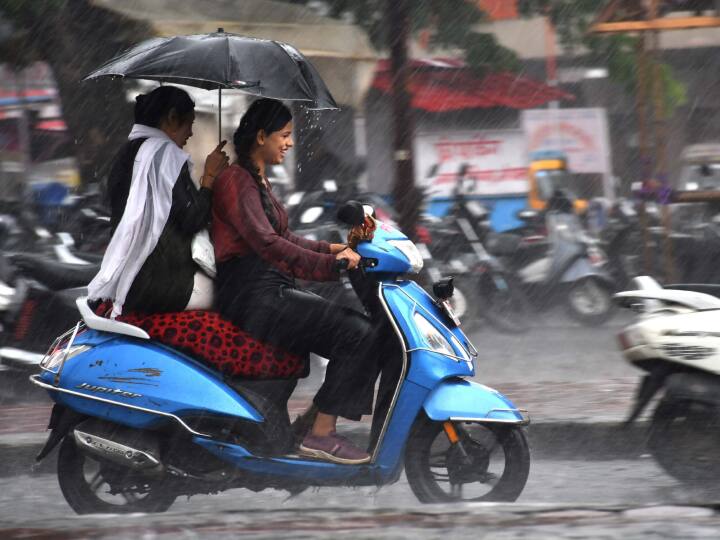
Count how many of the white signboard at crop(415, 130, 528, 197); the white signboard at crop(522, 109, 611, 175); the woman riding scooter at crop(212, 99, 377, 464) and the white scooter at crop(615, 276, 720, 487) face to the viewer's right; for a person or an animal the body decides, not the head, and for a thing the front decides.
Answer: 2

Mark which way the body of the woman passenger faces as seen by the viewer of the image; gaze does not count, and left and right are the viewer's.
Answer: facing away from the viewer and to the right of the viewer

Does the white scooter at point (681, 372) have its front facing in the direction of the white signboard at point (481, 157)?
no

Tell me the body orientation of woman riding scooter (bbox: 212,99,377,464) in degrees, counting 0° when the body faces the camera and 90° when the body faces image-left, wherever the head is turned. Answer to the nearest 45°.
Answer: approximately 270°

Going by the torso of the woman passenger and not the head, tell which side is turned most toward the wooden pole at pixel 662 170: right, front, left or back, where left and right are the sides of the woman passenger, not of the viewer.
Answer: front

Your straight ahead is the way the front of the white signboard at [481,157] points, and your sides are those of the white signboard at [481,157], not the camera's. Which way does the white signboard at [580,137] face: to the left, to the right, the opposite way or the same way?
the same way

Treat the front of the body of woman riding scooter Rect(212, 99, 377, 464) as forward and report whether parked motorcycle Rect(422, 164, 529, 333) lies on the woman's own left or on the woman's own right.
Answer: on the woman's own left

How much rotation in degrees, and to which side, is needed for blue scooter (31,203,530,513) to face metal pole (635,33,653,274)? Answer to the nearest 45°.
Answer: approximately 45° to its left

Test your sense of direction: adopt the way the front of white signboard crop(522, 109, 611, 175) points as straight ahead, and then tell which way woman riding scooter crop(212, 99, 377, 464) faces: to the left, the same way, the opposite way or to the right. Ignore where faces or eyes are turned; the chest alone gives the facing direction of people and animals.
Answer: to the left

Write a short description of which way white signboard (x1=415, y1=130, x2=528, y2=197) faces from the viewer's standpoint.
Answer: facing the viewer

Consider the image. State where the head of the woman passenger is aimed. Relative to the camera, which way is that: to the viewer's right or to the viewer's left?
to the viewer's right

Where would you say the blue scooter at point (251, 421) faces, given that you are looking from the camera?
facing to the right of the viewer

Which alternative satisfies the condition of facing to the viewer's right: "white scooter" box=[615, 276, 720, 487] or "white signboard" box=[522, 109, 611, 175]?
the white scooter
